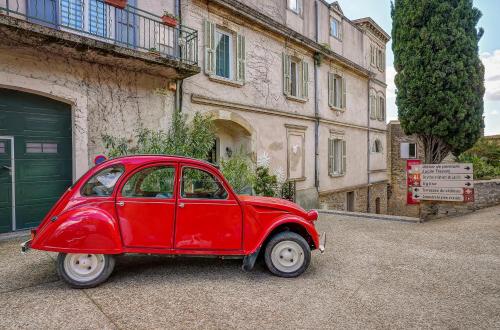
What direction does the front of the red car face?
to the viewer's right

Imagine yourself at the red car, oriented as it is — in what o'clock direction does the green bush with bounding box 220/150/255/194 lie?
The green bush is roughly at 10 o'clock from the red car.

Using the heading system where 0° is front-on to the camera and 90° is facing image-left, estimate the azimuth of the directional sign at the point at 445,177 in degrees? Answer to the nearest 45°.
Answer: approximately 0°

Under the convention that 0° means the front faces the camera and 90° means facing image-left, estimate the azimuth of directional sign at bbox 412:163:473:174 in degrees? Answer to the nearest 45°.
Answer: approximately 0°

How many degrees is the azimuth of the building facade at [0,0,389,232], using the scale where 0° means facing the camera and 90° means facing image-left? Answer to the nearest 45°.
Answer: approximately 315°

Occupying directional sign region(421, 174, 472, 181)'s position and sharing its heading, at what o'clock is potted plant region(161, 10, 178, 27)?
The potted plant is roughly at 2 o'clock from the directional sign.
